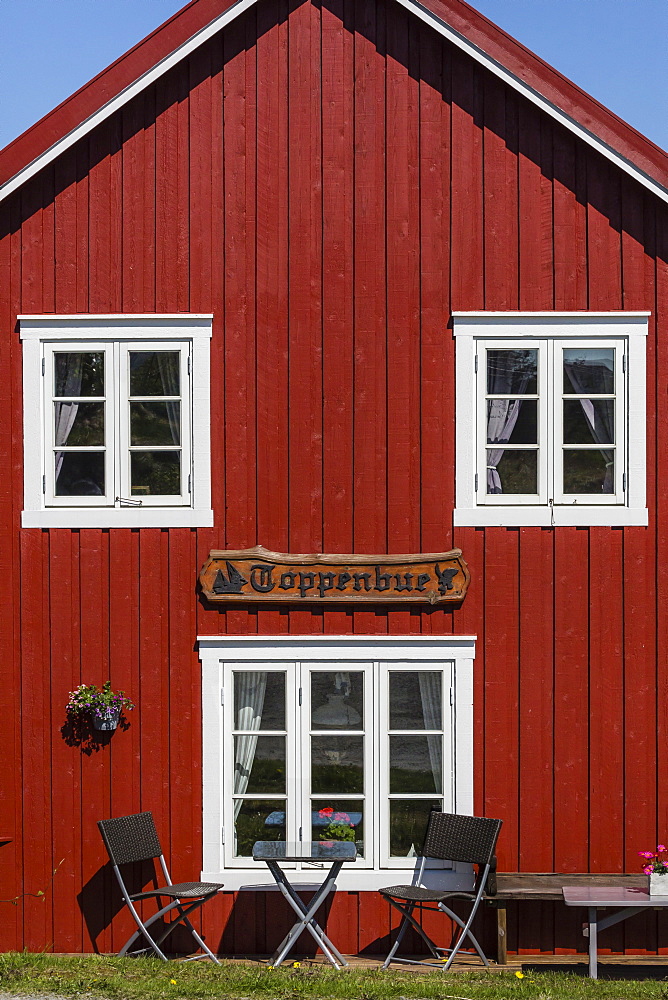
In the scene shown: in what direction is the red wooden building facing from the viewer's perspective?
toward the camera

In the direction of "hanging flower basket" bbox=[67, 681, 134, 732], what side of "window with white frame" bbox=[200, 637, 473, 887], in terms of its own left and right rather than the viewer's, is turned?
right

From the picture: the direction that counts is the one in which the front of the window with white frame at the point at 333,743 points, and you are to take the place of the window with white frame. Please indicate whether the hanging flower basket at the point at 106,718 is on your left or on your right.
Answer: on your right

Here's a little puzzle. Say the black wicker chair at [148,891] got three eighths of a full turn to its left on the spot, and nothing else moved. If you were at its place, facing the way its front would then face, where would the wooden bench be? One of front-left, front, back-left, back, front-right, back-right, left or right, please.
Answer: right

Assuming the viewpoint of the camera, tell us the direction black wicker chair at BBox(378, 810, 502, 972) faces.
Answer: facing the viewer and to the left of the viewer

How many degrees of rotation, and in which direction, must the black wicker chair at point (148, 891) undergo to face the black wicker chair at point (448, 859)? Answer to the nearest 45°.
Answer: approximately 45° to its left

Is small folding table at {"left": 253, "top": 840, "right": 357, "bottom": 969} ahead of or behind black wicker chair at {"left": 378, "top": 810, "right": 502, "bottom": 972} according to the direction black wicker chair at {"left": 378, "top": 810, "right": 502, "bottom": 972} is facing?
ahead

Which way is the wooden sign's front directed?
toward the camera

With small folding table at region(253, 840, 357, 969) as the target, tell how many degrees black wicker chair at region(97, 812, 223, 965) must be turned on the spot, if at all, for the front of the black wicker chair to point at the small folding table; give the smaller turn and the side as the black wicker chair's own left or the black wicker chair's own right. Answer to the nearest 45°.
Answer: approximately 45° to the black wicker chair's own left

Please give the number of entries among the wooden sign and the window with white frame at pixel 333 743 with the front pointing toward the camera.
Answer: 2
